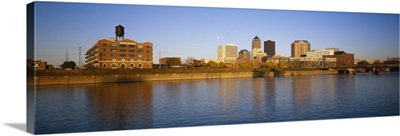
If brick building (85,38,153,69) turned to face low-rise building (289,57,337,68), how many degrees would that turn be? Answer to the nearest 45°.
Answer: approximately 90° to its left

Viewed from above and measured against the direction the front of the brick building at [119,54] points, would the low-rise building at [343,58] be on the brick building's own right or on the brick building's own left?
on the brick building's own left

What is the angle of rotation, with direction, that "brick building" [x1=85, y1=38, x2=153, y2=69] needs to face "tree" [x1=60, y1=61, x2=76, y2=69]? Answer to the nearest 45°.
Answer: approximately 90° to its right

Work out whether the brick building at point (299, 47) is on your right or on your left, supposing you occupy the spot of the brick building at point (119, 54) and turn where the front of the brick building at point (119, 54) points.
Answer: on your left

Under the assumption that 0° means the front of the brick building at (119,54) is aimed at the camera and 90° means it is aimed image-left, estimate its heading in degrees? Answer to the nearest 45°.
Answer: approximately 0°
